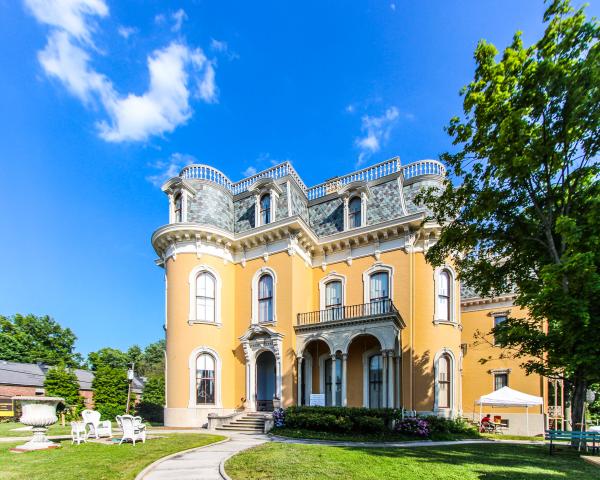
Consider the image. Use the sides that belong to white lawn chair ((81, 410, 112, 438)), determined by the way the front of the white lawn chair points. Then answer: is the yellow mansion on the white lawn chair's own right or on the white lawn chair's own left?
on the white lawn chair's own left

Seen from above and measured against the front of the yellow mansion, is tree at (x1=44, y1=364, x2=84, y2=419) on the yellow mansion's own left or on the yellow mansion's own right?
on the yellow mansion's own right

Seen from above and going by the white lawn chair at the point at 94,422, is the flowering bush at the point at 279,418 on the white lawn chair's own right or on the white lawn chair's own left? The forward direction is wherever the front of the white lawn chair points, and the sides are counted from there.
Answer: on the white lawn chair's own left

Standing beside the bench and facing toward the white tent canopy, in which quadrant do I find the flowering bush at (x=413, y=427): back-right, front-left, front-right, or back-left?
front-left

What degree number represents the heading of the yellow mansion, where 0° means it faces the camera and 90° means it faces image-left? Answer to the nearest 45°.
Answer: approximately 45°

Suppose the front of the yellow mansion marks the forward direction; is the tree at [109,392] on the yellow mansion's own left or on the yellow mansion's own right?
on the yellow mansion's own right

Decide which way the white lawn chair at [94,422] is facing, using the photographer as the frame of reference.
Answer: facing the viewer and to the right of the viewer

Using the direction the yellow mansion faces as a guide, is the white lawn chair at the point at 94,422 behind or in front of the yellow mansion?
in front

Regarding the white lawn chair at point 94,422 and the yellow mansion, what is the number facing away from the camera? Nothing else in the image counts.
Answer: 0
